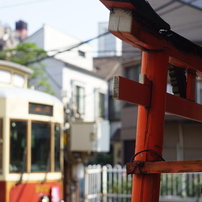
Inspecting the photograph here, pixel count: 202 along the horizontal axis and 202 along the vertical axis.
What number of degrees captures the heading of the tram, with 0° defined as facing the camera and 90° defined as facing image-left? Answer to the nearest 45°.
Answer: approximately 315°

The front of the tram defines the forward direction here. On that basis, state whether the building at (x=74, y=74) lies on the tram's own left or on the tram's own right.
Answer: on the tram's own left

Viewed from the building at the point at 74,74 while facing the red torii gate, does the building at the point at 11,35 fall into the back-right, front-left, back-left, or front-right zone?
back-right

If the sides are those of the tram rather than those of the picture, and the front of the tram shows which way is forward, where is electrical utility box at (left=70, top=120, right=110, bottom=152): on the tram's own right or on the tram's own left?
on the tram's own left
